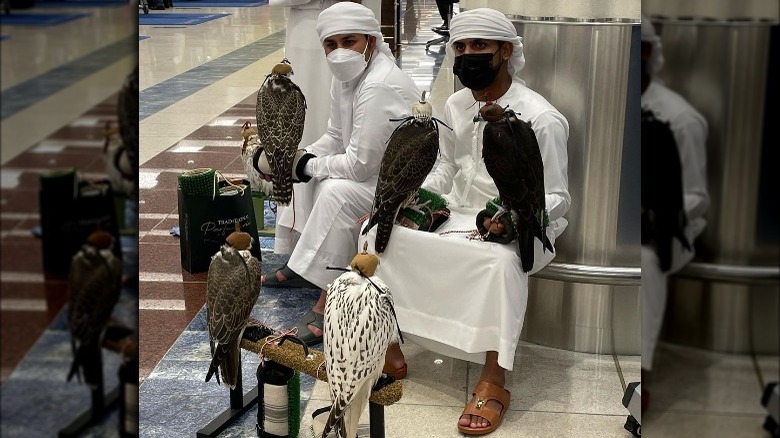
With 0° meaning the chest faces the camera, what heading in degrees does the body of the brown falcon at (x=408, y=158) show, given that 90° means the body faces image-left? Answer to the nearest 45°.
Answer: approximately 225°

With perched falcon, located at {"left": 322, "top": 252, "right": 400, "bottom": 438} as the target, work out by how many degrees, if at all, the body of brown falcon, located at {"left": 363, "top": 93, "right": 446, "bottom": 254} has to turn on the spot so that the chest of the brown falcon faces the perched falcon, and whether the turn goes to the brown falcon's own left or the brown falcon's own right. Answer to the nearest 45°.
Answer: approximately 135° to the brown falcon's own right

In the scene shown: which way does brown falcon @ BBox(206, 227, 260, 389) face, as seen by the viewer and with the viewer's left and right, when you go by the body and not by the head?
facing away from the viewer

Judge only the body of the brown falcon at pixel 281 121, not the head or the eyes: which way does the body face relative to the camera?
away from the camera

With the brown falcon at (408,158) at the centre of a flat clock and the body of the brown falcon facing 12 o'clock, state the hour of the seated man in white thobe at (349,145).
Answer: The seated man in white thobe is roughly at 10 o'clock from the brown falcon.
